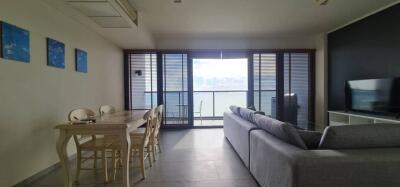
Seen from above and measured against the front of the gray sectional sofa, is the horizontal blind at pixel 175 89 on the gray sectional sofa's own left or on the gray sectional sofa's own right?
on the gray sectional sofa's own left

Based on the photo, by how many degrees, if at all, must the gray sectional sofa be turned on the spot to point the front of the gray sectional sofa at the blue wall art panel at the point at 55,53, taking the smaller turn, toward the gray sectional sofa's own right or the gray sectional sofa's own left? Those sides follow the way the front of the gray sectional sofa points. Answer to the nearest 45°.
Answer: approximately 135° to the gray sectional sofa's own left

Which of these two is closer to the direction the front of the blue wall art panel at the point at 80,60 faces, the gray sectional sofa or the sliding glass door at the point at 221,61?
the gray sectional sofa

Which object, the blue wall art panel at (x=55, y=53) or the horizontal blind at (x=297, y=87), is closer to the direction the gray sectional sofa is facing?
the horizontal blind

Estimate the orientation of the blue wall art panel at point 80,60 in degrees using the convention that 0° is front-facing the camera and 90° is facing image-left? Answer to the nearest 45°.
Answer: approximately 315°

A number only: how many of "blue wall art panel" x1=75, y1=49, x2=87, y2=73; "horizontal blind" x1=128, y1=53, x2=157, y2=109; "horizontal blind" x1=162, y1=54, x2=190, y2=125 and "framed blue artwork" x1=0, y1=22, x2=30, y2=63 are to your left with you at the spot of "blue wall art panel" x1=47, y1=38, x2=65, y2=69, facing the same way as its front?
3

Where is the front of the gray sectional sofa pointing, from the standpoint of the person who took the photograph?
facing away from the viewer and to the right of the viewer

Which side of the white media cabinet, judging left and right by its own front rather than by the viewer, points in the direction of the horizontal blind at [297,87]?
right

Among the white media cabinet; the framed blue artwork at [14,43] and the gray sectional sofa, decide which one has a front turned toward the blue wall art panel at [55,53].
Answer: the white media cabinet

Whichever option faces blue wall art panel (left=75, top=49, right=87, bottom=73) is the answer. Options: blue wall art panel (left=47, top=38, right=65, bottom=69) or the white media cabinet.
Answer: the white media cabinet

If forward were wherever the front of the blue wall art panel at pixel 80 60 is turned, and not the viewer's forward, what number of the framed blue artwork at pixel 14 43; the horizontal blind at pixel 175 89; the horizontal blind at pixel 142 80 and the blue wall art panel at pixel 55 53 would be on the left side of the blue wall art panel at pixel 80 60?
2

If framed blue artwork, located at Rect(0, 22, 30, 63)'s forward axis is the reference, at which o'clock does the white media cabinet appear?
The white media cabinet is roughly at 11 o'clock from the framed blue artwork.

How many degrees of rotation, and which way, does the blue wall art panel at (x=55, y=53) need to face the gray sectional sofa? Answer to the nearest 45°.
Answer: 0° — it already faces it

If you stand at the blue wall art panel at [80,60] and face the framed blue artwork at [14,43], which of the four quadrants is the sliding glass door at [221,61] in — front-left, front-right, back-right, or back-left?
back-left

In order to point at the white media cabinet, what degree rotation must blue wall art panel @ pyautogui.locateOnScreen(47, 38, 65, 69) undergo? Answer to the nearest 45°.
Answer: approximately 45° to its left

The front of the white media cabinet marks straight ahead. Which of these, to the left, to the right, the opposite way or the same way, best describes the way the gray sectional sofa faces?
the opposite way

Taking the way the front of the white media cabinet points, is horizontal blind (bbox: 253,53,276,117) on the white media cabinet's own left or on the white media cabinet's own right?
on the white media cabinet's own right
